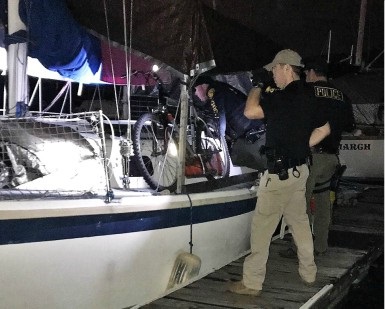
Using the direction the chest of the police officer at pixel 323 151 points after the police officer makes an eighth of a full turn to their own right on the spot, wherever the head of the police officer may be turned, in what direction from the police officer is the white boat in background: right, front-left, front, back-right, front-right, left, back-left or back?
front

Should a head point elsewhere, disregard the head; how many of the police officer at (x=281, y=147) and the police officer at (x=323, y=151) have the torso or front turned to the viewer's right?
0

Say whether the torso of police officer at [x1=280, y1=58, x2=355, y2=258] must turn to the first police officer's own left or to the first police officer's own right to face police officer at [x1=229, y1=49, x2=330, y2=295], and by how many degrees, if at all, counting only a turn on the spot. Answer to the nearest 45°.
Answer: approximately 135° to the first police officer's own left

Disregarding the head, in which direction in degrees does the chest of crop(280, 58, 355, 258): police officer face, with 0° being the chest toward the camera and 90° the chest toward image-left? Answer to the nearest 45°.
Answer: approximately 135°

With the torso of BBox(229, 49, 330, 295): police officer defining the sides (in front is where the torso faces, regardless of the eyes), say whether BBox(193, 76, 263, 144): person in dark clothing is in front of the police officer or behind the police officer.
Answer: in front

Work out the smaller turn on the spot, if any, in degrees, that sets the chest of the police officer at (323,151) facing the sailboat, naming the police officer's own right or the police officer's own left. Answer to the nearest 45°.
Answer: approximately 90° to the police officer's own left

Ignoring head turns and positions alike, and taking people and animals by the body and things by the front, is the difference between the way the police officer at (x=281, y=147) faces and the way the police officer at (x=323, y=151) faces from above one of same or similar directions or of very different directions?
same or similar directions

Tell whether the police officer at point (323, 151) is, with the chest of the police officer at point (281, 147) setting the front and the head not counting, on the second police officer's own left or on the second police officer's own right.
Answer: on the second police officer's own right

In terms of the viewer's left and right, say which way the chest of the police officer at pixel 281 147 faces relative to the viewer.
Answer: facing away from the viewer and to the left of the viewer

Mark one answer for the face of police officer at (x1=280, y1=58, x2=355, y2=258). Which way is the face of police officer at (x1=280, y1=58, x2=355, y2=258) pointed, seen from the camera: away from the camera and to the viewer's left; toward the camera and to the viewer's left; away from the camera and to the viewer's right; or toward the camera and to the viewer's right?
away from the camera and to the viewer's left
